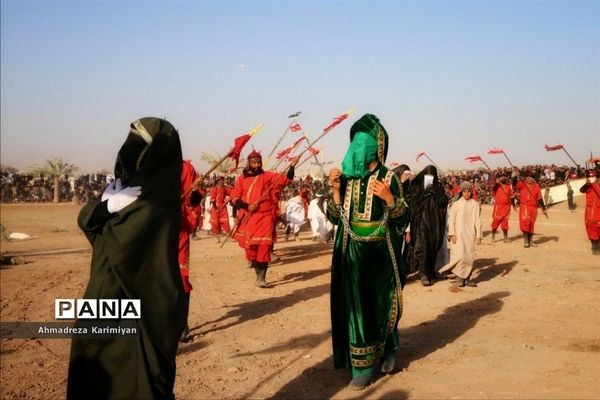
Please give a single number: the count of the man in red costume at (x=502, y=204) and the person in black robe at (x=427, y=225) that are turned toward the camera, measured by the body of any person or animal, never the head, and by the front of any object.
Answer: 2

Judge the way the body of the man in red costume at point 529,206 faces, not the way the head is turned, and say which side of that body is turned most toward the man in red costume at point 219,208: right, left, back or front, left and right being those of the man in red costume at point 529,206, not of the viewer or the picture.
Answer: right

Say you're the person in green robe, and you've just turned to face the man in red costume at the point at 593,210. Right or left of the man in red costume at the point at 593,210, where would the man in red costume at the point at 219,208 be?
left

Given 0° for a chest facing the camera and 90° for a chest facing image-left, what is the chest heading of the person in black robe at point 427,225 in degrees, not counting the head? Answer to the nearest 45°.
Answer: approximately 0°

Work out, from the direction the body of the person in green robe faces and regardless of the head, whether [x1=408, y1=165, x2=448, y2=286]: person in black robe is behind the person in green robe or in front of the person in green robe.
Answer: behind

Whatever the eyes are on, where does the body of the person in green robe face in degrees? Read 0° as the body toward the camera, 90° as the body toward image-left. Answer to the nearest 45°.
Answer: approximately 45°

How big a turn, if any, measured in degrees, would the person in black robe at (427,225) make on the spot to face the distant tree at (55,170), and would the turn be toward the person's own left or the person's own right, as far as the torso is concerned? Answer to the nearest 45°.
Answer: approximately 135° to the person's own right

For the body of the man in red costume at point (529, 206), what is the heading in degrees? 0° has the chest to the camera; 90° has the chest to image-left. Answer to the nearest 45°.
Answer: approximately 0°

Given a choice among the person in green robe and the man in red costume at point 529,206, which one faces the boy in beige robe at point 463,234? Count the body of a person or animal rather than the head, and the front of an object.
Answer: the man in red costume
